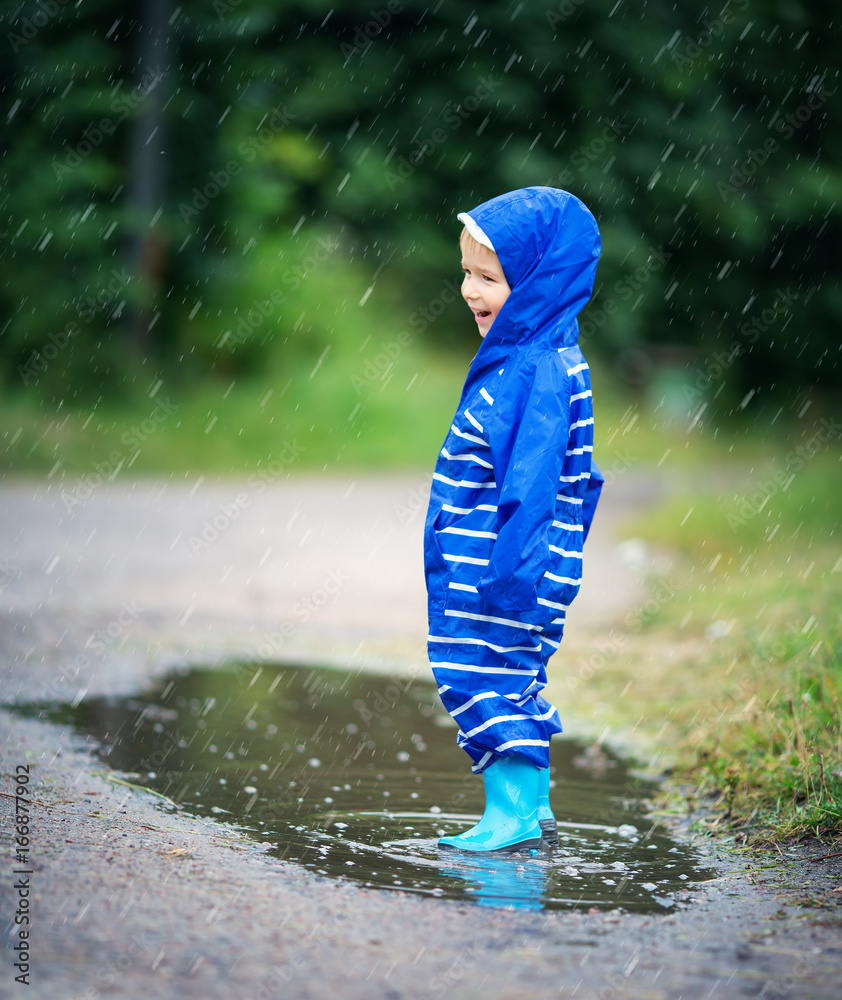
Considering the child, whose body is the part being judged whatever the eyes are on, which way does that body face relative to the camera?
to the viewer's left
